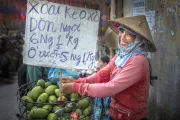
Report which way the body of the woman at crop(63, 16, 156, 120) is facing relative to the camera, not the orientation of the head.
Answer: to the viewer's left

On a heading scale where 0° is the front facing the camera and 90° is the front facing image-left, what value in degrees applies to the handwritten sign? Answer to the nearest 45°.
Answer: approximately 0°

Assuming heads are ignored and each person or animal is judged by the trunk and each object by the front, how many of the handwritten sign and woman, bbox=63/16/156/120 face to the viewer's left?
1

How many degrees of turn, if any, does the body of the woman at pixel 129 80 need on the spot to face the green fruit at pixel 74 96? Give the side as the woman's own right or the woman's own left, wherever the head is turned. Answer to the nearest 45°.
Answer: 0° — they already face it

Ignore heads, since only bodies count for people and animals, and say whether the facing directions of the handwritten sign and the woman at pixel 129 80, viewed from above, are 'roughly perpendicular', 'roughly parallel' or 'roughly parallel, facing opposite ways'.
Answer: roughly perpendicular

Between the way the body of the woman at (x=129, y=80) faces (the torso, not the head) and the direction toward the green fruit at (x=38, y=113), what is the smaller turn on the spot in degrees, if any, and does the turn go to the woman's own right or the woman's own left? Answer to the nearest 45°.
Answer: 0° — they already face it

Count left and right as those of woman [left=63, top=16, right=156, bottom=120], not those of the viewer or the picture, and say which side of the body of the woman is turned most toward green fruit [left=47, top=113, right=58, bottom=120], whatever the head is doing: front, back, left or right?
front

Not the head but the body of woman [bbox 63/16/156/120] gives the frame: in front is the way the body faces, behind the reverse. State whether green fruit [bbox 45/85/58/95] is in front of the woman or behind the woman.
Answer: in front
